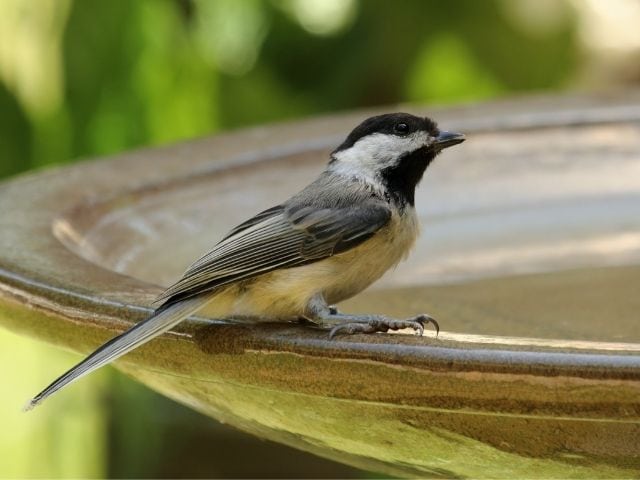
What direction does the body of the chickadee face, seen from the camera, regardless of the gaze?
to the viewer's right
